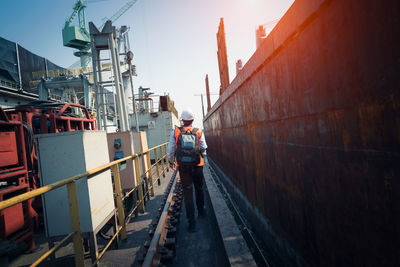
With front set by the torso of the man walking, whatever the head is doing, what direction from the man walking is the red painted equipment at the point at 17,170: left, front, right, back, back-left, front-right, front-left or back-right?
left

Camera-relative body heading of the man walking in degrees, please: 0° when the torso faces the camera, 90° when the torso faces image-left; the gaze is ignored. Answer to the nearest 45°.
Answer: approximately 180°
